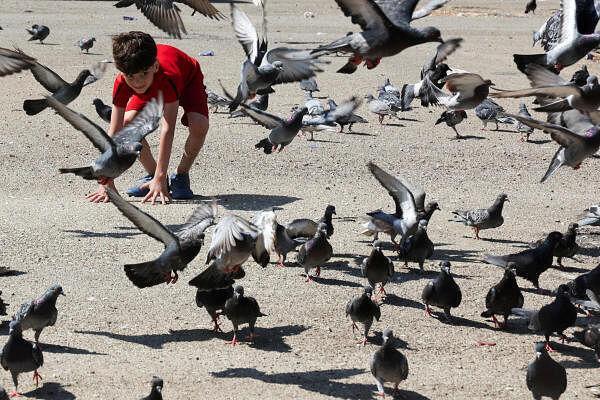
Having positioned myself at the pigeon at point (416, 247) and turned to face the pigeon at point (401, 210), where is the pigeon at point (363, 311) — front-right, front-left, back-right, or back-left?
back-left

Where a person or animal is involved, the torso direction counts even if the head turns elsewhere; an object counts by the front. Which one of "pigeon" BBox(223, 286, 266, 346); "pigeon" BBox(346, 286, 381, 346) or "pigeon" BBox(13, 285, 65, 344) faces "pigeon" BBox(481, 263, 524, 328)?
"pigeon" BBox(13, 285, 65, 344)

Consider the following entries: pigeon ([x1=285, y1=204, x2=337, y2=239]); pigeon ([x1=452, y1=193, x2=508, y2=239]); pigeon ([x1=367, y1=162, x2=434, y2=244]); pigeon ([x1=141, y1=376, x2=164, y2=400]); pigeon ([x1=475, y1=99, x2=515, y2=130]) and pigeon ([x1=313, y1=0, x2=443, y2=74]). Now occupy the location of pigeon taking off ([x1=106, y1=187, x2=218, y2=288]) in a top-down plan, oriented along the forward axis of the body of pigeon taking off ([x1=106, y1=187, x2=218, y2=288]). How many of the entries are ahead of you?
5

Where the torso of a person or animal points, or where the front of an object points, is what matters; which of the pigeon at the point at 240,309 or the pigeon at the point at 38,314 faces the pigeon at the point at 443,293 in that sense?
the pigeon at the point at 38,314

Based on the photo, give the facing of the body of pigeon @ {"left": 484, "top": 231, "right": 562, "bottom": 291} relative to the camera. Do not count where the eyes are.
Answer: to the viewer's right

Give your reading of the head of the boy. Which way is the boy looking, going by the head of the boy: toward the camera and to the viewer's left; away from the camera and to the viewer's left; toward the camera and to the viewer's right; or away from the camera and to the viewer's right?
toward the camera and to the viewer's left

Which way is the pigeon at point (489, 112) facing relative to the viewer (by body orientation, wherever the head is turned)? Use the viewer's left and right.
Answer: facing to the left of the viewer

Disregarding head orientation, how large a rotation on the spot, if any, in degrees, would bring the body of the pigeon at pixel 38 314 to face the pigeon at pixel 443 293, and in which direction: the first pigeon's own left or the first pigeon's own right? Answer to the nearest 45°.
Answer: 0° — it already faces it

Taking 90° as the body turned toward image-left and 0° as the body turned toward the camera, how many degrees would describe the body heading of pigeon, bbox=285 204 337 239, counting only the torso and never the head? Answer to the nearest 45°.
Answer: approximately 270°
